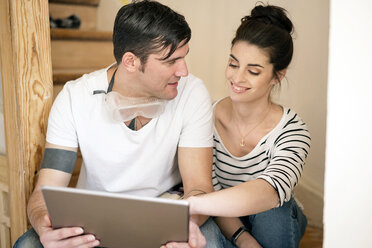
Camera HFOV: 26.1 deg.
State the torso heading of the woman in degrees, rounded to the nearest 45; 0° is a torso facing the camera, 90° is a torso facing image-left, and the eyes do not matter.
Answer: approximately 45°

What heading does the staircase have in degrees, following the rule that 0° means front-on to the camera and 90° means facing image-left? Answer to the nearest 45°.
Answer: approximately 0°

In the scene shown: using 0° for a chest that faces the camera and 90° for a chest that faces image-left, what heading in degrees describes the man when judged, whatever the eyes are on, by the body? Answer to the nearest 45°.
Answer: approximately 0°

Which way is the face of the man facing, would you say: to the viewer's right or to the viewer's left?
to the viewer's right

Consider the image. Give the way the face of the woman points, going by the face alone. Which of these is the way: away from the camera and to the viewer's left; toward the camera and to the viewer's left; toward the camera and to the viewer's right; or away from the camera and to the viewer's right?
toward the camera and to the viewer's left
